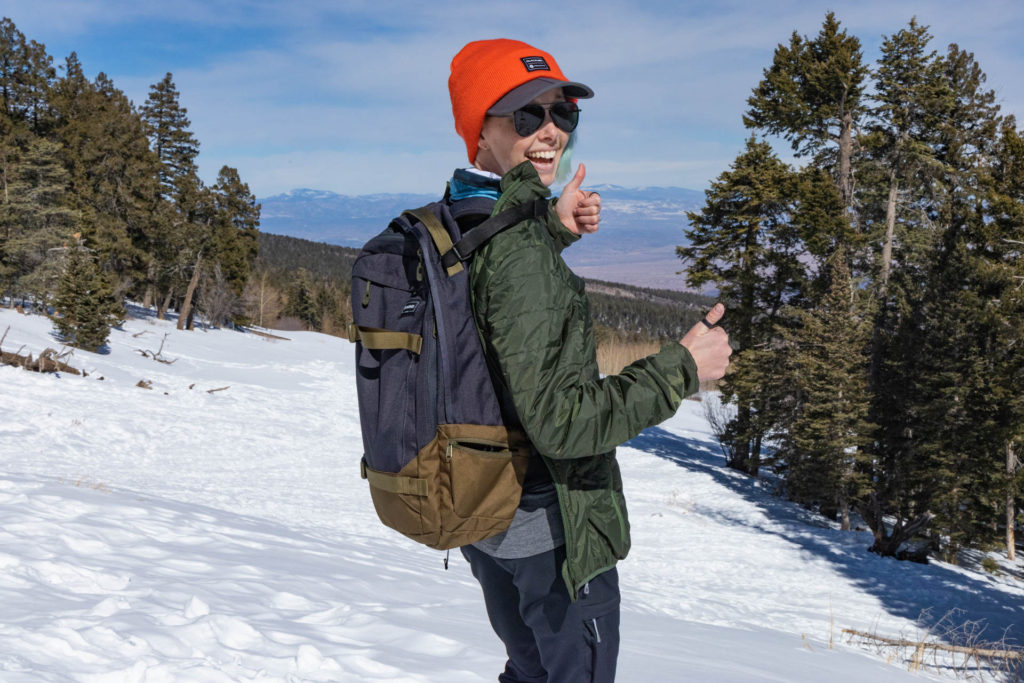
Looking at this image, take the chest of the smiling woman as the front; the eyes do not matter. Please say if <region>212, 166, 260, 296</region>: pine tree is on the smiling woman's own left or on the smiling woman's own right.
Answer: on the smiling woman's own left

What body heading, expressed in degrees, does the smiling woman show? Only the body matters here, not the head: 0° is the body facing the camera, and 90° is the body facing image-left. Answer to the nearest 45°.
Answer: approximately 270°

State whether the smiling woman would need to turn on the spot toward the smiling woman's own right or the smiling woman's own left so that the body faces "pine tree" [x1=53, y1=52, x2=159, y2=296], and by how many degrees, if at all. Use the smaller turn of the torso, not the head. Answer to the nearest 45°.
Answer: approximately 135° to the smiling woman's own left

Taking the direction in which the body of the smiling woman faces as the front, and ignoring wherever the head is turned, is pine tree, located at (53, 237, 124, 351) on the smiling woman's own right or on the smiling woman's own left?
on the smiling woman's own left

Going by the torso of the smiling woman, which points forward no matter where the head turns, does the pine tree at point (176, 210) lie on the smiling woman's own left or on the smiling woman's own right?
on the smiling woman's own left

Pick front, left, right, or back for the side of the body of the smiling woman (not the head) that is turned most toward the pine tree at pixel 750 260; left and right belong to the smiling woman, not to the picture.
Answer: left

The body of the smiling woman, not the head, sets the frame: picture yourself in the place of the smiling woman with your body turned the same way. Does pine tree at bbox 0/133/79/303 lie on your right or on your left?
on your left

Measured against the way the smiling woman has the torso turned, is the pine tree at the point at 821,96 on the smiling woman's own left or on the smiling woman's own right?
on the smiling woman's own left

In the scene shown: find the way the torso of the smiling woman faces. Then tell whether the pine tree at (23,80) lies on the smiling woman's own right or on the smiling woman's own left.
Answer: on the smiling woman's own left

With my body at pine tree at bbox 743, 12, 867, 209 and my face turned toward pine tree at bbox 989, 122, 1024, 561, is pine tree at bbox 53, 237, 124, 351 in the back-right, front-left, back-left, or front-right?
back-right

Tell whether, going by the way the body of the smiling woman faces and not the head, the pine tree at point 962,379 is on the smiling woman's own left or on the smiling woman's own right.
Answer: on the smiling woman's own left
